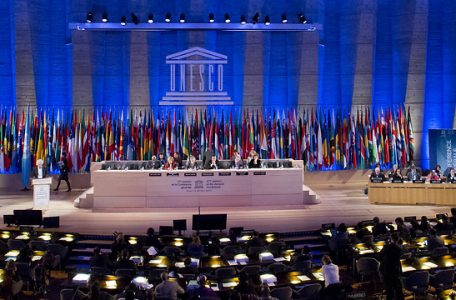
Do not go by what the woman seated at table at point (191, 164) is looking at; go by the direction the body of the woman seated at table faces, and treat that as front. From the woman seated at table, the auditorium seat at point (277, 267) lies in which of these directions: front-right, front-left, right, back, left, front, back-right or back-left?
front

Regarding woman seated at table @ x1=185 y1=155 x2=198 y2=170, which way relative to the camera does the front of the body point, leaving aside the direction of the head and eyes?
toward the camera

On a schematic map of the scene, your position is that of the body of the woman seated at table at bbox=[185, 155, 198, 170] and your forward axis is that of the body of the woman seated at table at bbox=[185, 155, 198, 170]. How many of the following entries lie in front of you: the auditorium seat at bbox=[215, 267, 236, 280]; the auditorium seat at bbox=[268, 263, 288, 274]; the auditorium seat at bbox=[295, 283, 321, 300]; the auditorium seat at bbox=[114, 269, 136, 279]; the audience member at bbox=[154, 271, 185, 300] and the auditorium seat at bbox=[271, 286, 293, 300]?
6

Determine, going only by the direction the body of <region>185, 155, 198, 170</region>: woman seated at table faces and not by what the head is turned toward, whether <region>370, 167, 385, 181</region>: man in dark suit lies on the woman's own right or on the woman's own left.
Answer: on the woman's own left

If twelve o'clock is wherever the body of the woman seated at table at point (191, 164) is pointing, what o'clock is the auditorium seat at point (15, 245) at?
The auditorium seat is roughly at 1 o'clock from the woman seated at table.

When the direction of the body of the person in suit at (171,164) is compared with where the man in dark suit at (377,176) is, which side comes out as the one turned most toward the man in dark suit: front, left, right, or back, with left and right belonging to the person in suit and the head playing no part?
left

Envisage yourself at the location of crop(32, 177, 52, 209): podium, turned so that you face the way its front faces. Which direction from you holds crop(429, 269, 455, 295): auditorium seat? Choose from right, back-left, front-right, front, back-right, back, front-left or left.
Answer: front-left

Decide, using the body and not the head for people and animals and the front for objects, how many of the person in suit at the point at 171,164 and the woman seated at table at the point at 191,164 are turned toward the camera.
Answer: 2

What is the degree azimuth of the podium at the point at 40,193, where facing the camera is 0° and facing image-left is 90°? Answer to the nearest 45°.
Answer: approximately 0°

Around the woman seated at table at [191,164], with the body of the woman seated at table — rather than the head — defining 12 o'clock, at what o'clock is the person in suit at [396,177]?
The person in suit is roughly at 9 o'clock from the woman seated at table.

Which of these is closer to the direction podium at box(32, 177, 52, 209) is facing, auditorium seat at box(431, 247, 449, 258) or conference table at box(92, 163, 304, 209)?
the auditorium seat

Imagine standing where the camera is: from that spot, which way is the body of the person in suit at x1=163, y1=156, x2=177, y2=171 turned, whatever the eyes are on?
toward the camera

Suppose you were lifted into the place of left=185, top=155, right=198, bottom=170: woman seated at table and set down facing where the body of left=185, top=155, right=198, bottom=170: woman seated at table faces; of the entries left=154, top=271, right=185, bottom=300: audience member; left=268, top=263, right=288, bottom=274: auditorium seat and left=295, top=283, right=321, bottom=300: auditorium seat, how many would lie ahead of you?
3
